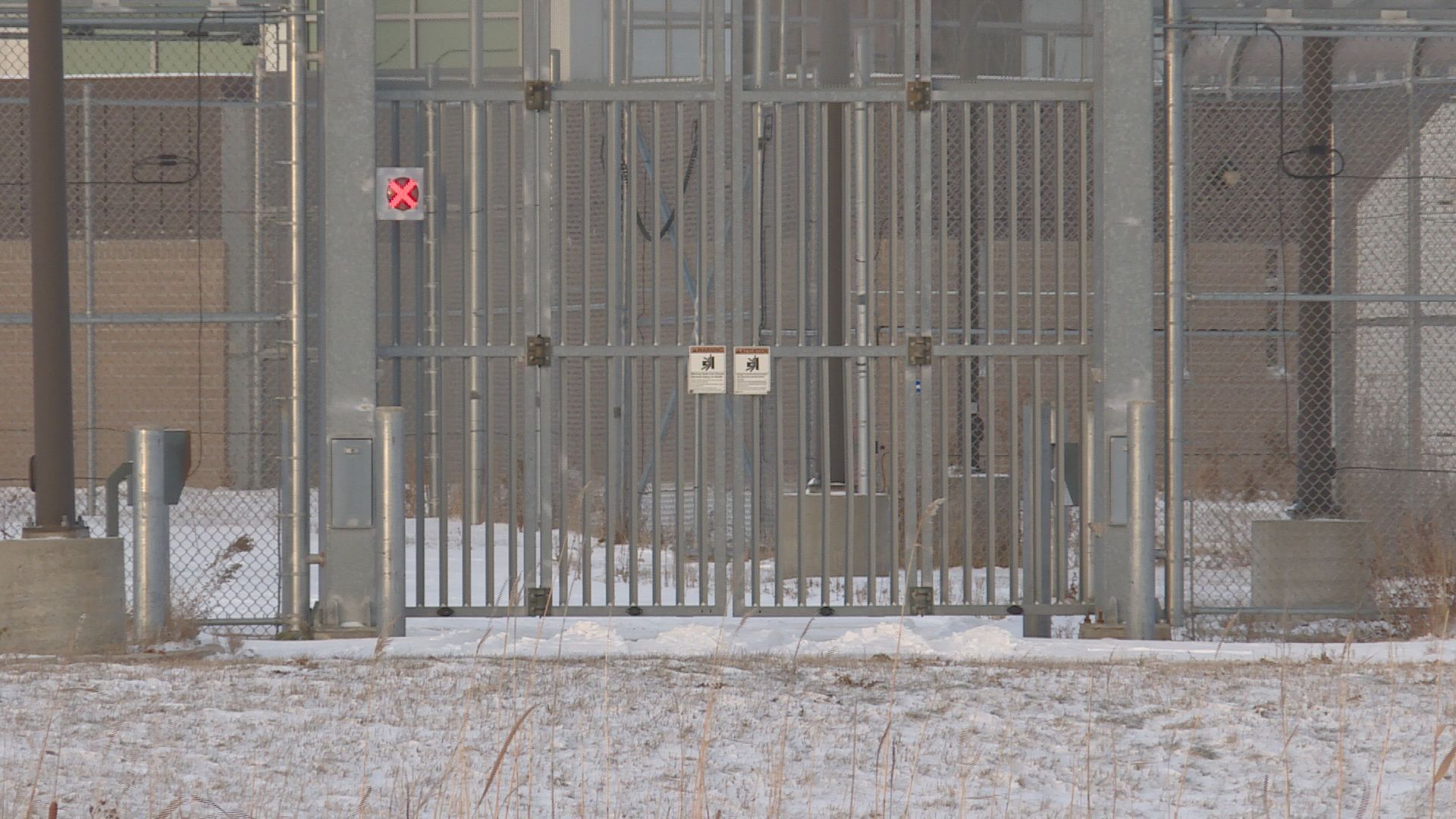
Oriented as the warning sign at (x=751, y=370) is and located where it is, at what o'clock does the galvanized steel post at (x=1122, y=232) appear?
The galvanized steel post is roughly at 9 o'clock from the warning sign.

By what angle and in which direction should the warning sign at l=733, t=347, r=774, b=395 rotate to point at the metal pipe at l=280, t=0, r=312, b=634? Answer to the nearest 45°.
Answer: approximately 90° to its right

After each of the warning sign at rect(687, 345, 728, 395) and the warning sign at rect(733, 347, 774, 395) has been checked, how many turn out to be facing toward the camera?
2

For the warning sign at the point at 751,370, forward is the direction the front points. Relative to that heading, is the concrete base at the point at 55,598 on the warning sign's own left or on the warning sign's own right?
on the warning sign's own right

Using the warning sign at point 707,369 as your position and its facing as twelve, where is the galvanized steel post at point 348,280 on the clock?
The galvanized steel post is roughly at 3 o'clock from the warning sign.

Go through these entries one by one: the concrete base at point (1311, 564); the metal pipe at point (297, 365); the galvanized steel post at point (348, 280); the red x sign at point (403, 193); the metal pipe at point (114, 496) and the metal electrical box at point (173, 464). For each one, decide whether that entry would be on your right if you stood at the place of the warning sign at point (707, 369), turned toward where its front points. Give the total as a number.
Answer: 5

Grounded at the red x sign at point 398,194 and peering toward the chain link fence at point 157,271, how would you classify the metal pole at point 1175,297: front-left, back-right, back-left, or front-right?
back-right

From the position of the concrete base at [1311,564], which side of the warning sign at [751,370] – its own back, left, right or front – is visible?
left

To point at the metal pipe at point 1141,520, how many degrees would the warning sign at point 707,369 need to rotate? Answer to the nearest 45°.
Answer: approximately 90° to its left

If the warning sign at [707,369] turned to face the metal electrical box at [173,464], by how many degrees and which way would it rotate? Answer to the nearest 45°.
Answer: approximately 90° to its right

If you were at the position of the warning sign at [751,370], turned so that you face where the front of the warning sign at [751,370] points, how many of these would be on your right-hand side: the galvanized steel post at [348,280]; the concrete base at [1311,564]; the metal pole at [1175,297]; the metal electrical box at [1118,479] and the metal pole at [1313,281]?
1

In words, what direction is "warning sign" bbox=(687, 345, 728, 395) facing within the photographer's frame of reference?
facing the viewer

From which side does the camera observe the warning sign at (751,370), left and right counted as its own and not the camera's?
front

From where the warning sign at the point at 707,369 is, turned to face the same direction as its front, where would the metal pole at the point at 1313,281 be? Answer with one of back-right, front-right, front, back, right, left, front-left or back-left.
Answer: back-left

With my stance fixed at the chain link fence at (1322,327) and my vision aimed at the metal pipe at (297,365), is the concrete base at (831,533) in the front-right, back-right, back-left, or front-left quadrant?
front-right

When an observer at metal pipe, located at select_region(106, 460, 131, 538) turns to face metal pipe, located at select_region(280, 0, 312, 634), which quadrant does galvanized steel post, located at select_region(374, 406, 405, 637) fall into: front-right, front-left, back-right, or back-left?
front-right

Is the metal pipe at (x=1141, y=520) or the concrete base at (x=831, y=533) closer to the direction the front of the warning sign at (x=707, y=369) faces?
the metal pipe
